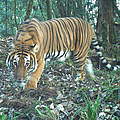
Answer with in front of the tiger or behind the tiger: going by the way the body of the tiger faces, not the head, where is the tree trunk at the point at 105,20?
behind

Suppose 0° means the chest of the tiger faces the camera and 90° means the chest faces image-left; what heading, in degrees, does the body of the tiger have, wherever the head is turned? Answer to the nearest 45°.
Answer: approximately 45°
